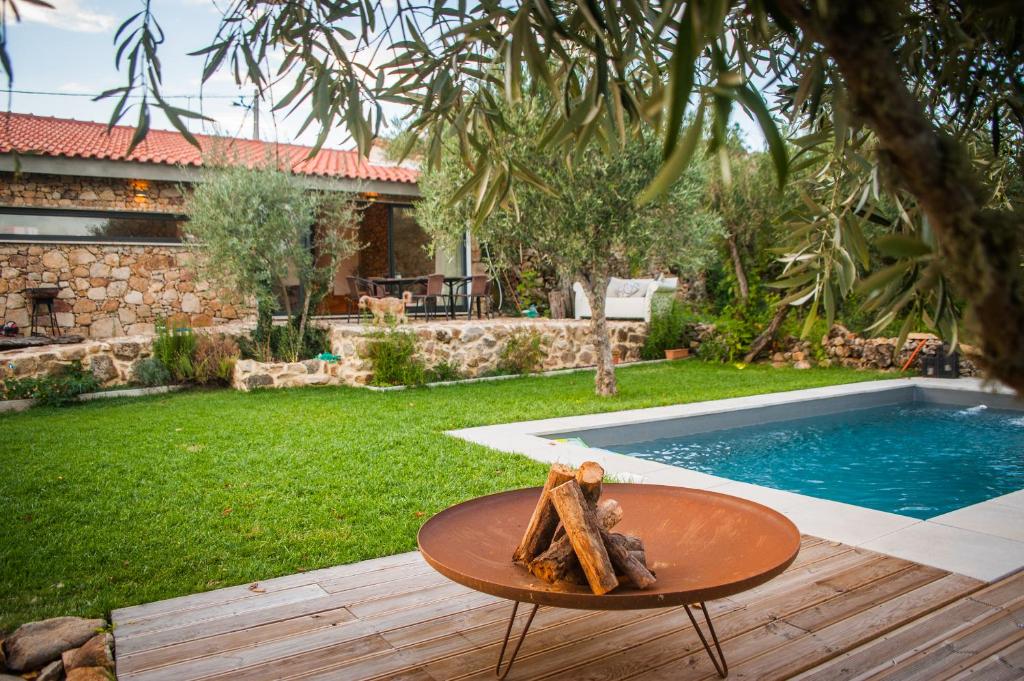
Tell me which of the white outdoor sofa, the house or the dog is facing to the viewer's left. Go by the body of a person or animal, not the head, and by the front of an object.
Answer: the dog

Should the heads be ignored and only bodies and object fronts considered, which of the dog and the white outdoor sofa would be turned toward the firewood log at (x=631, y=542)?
the white outdoor sofa

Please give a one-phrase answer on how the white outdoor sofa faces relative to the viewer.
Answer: facing the viewer

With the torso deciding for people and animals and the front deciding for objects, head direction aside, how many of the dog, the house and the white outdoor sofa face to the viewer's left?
1

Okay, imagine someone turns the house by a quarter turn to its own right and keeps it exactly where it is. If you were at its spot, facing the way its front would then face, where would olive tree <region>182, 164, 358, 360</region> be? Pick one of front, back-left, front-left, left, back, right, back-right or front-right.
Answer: left

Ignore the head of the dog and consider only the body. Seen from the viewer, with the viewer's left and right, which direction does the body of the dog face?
facing to the left of the viewer

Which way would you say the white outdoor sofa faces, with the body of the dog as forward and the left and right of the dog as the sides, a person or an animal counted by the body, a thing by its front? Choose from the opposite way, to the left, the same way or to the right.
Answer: to the left

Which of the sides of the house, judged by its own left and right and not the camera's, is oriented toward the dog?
front

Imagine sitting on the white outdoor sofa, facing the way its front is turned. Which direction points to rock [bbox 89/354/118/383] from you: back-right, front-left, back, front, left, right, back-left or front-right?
front-right

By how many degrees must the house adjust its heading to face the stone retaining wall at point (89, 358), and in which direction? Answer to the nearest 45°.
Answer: approximately 45° to its right

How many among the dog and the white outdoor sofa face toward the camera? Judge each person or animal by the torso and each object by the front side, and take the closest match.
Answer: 1

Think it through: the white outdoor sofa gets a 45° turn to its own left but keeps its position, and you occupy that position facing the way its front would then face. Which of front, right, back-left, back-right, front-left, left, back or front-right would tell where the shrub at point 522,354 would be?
right

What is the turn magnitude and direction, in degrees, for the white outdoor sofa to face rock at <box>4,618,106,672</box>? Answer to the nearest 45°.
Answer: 0° — it already faces it

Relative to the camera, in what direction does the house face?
facing the viewer and to the right of the viewer

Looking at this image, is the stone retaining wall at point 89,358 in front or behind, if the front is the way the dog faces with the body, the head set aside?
in front

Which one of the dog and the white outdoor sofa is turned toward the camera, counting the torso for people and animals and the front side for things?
the white outdoor sofa
